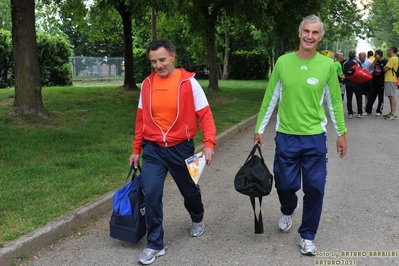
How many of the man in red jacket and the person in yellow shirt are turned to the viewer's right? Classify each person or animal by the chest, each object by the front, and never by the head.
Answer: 0

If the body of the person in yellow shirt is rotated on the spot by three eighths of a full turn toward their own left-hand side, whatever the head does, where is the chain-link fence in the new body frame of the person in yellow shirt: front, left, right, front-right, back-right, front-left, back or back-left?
back

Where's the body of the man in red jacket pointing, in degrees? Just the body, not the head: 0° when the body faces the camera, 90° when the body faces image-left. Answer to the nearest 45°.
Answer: approximately 45°

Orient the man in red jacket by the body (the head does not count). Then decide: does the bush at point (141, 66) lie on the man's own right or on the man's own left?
on the man's own right

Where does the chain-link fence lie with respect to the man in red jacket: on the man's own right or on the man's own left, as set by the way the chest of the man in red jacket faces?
on the man's own right

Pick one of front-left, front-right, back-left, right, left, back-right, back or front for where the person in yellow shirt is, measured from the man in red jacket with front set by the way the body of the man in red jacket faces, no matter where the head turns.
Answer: back
